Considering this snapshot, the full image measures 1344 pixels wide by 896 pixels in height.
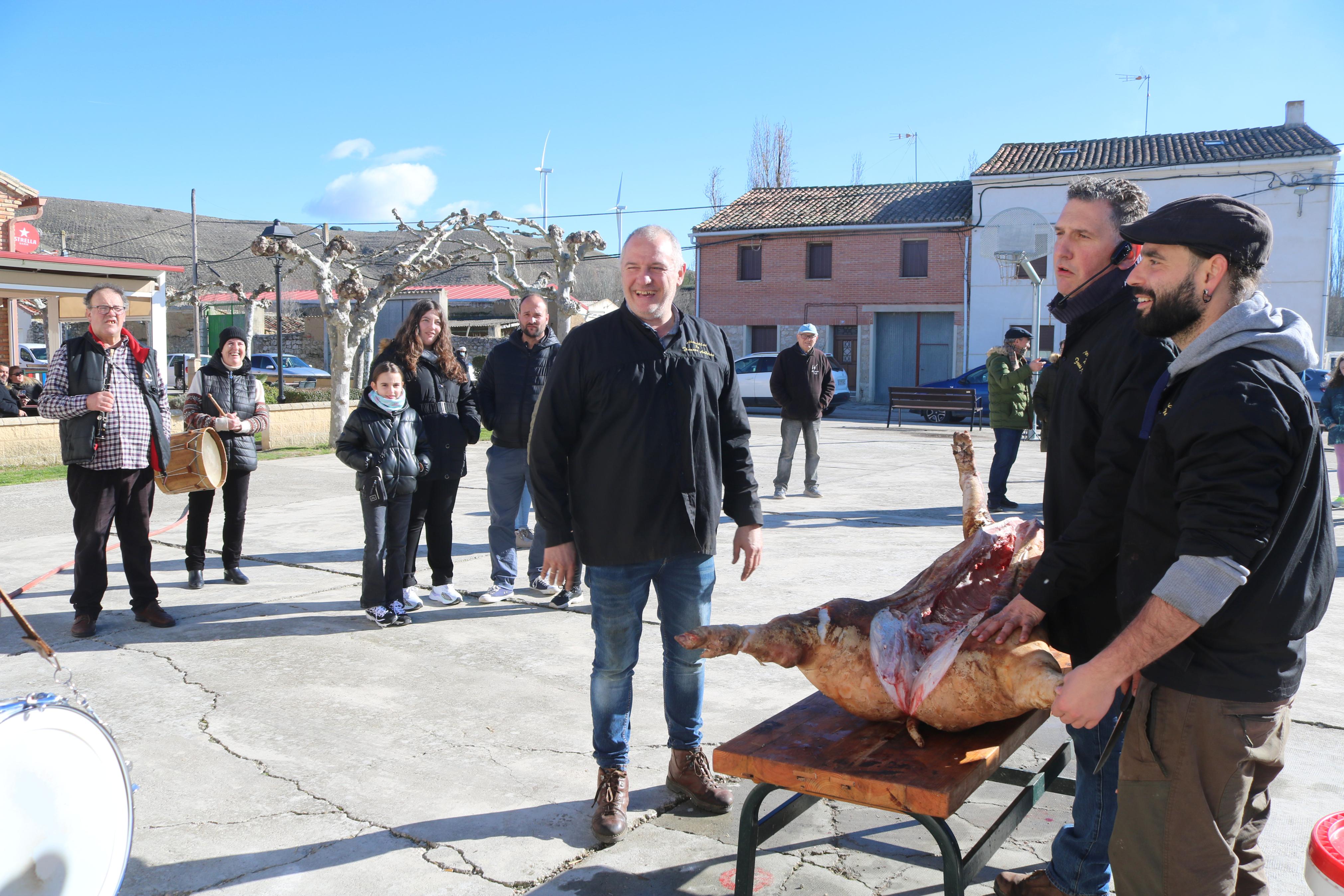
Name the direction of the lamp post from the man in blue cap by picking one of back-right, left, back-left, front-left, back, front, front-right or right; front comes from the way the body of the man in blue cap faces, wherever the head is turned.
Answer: back-right

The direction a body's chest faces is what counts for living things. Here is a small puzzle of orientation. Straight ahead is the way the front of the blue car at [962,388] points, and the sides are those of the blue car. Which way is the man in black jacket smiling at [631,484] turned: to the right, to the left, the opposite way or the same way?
to the left

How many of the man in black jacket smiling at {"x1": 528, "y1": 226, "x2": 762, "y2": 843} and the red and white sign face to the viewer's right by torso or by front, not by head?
0

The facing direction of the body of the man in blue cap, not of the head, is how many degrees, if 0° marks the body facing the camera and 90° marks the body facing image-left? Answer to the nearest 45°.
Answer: approximately 0°

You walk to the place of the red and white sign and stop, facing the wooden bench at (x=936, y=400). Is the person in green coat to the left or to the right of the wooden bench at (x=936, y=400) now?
right

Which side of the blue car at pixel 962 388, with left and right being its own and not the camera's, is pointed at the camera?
left

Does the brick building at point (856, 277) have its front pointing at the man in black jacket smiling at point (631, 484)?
yes

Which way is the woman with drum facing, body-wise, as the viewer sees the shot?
toward the camera

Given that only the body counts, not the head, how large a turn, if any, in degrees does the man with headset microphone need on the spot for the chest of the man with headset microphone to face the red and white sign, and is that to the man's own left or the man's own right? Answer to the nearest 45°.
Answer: approximately 45° to the man's own right

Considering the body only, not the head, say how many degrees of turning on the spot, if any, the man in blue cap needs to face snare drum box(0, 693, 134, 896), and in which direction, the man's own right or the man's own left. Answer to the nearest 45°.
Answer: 0° — they already face it

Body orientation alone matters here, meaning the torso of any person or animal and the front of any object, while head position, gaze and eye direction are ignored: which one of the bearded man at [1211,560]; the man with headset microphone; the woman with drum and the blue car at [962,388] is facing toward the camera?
the woman with drum

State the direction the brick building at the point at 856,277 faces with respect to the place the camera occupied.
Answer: facing the viewer

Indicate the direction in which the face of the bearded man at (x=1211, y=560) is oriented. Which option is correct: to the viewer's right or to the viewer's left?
to the viewer's left

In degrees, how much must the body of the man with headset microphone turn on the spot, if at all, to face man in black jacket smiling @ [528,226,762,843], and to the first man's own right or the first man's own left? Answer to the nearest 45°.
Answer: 0° — they already face them
